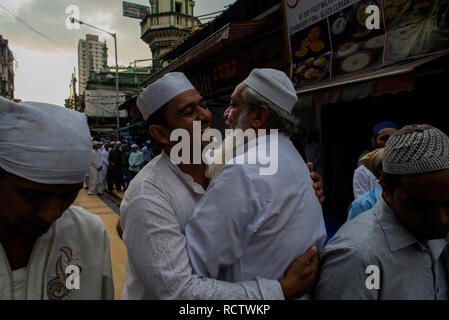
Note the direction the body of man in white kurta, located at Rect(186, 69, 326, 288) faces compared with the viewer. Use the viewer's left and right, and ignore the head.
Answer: facing away from the viewer and to the left of the viewer

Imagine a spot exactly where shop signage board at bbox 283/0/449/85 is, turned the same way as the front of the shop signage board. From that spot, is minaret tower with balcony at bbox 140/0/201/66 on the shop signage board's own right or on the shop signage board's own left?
on the shop signage board's own right

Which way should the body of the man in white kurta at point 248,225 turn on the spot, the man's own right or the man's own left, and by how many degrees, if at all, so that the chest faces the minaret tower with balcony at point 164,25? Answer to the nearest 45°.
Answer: approximately 45° to the man's own right

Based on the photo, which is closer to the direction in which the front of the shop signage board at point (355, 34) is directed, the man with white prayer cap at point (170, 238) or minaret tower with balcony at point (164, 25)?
the man with white prayer cap

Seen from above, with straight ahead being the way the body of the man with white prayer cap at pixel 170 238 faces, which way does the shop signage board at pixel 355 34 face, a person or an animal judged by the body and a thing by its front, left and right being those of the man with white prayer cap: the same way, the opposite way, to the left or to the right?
the opposite way

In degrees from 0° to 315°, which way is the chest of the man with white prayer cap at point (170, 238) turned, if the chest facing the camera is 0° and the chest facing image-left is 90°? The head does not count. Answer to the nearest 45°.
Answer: approximately 270°

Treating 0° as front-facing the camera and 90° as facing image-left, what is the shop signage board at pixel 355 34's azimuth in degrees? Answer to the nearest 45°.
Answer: approximately 45°
